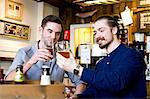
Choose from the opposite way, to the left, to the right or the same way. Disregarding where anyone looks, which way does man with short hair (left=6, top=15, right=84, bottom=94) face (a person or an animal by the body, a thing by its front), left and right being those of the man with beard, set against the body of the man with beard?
to the left

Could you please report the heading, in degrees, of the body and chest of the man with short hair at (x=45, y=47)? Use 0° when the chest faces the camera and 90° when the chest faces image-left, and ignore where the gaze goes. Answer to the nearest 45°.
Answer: approximately 315°

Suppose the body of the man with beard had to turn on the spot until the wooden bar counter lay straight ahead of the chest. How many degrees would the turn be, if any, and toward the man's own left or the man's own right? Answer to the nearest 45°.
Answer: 0° — they already face it

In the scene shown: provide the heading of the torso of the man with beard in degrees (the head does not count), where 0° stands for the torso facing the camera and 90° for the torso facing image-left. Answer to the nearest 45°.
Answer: approximately 45°
